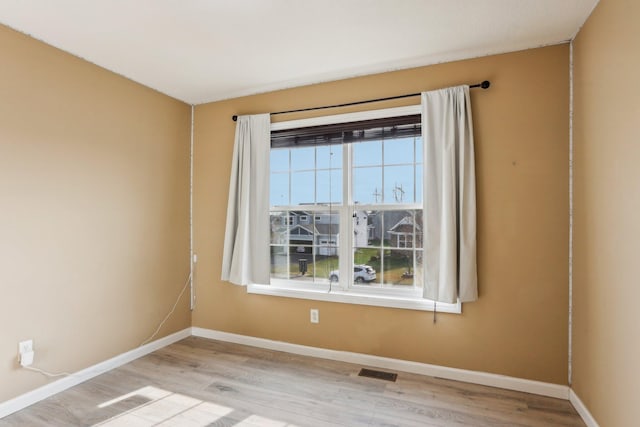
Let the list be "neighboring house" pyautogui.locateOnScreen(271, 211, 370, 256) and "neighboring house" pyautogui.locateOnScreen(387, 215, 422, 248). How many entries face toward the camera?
2

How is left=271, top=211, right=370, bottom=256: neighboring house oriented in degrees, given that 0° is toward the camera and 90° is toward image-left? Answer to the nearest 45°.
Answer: approximately 0°

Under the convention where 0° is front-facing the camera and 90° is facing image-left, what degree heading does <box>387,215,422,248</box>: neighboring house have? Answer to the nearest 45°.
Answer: approximately 0°

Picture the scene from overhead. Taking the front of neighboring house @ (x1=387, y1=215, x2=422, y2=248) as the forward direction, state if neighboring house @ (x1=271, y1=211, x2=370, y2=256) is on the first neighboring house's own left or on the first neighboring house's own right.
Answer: on the first neighboring house's own right

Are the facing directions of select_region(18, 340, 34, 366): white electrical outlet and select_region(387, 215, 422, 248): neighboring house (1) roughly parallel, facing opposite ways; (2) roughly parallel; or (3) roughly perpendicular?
roughly perpendicular

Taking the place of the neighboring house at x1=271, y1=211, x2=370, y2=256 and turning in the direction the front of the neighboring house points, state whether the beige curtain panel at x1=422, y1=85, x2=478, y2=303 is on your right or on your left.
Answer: on your left

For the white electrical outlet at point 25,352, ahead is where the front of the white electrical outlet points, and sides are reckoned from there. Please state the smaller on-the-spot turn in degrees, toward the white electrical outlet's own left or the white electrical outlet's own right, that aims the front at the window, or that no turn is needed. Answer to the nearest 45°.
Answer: approximately 45° to the white electrical outlet's own left

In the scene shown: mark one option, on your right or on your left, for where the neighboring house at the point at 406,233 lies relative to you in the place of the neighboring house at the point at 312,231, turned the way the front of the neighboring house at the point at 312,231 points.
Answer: on your left

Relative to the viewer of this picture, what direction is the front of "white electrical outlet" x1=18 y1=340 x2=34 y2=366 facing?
facing the viewer and to the right of the viewer

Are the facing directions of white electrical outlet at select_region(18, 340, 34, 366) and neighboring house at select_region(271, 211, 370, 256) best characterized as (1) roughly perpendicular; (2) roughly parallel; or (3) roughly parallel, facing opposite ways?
roughly perpendicular

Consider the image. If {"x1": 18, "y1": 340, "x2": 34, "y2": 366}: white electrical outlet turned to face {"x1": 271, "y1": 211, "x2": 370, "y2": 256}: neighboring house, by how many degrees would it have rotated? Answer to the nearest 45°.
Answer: approximately 45° to its left

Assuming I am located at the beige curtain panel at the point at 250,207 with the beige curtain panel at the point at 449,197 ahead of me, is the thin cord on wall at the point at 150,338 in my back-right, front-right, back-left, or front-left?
back-right
